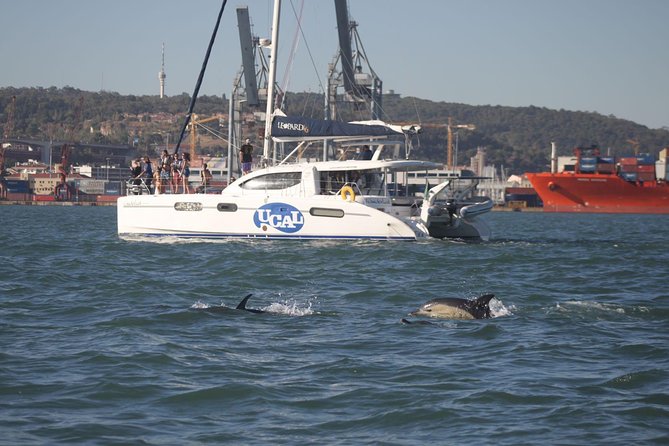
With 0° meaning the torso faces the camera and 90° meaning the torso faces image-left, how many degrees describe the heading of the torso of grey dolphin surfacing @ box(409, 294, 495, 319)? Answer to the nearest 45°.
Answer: approximately 90°

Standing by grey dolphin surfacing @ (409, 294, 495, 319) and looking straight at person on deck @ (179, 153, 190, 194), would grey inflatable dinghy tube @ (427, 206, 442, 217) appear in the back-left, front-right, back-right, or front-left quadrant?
front-right

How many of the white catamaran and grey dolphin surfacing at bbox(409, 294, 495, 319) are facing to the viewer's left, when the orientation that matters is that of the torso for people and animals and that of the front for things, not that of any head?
2

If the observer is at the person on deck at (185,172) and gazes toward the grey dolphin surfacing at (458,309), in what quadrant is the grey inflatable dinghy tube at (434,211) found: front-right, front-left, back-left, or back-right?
front-left

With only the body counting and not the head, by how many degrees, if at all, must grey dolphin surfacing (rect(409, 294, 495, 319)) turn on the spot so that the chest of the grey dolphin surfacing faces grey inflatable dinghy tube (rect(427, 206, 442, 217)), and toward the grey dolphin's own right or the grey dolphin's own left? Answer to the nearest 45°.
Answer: approximately 90° to the grey dolphin's own right

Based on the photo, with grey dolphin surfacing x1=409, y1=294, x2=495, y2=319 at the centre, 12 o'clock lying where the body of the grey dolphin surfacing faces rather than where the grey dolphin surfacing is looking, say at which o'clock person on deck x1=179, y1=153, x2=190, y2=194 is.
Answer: The person on deck is roughly at 2 o'clock from the grey dolphin surfacing.

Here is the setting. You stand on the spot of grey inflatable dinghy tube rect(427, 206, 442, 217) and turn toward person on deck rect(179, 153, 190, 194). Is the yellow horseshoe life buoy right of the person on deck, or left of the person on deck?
left

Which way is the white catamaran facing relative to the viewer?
to the viewer's left

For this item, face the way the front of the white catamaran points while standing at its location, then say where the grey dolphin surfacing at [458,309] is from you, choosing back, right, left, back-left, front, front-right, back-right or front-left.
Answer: left
